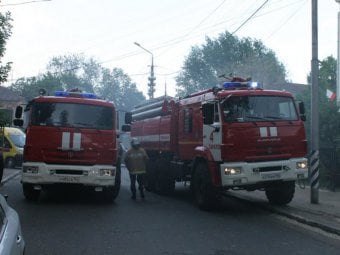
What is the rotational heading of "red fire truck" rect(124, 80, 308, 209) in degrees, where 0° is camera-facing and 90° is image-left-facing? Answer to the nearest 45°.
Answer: approximately 315°

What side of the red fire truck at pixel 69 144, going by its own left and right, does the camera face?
front

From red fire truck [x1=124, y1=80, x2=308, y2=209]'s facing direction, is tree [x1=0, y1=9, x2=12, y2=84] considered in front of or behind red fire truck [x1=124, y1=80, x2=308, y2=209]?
behind

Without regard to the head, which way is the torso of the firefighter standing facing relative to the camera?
away from the camera

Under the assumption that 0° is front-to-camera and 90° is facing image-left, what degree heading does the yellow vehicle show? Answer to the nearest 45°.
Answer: approximately 315°

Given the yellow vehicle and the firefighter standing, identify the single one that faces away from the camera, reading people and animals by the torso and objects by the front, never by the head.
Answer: the firefighter standing

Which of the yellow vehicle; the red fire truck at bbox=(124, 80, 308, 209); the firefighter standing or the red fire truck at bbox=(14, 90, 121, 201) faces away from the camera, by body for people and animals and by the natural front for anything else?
the firefighter standing
